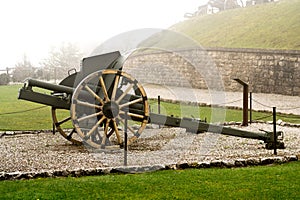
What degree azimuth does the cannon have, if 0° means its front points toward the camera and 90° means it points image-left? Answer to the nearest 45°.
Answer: approximately 90°

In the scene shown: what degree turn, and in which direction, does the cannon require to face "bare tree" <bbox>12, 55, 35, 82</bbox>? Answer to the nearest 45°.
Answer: approximately 90° to its right

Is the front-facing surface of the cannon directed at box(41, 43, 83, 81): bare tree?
no

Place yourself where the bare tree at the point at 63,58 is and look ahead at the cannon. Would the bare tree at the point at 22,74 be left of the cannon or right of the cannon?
right
